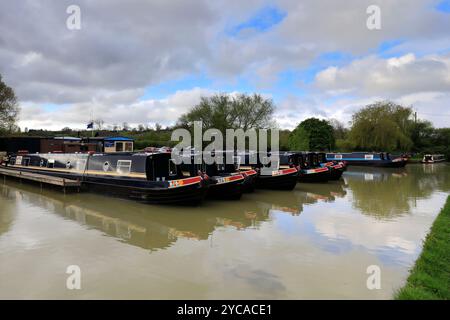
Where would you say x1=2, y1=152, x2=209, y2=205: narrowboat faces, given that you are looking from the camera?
facing the viewer and to the right of the viewer

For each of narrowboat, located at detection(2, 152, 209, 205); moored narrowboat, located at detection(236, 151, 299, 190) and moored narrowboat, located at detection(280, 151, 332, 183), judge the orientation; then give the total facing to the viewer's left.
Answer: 0

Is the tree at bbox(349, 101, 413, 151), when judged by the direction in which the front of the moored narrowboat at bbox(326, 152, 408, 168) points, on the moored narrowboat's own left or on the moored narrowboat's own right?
on the moored narrowboat's own left

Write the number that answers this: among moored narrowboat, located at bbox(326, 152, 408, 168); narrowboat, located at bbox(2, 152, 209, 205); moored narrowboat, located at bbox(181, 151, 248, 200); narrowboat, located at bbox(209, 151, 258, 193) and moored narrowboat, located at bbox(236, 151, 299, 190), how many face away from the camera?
0

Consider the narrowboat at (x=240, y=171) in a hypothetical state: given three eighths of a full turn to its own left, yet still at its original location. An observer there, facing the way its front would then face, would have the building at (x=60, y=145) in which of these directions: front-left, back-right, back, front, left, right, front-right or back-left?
front-left

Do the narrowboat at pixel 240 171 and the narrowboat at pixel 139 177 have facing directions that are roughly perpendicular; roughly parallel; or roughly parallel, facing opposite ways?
roughly parallel

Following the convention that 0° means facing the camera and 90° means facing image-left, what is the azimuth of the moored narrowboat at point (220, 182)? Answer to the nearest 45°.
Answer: approximately 315°

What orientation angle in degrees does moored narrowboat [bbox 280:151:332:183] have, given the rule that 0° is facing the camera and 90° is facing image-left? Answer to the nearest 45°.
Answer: approximately 315°

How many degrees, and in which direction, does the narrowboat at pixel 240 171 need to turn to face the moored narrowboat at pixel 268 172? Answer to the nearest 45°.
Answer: approximately 90° to its left

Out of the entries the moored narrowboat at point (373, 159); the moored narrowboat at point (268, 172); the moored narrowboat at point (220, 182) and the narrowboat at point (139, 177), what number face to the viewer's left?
0

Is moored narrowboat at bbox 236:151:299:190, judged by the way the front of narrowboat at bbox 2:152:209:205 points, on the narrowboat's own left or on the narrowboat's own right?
on the narrowboat's own left

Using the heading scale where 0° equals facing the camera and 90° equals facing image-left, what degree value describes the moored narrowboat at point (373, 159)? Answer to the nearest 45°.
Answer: approximately 270°

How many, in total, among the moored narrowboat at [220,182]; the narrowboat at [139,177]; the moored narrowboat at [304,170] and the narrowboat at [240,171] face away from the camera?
0

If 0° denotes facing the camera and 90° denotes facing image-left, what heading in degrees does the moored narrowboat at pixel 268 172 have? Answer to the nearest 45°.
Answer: approximately 315°
